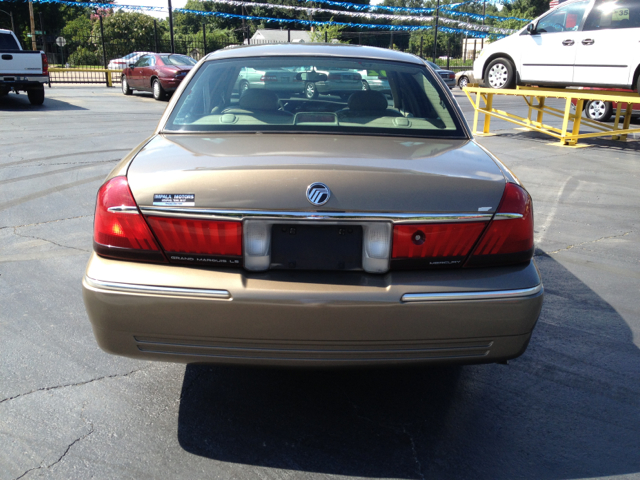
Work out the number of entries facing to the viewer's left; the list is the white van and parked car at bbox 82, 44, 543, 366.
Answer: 1

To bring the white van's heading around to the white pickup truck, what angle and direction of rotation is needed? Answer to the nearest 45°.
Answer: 0° — it already faces it

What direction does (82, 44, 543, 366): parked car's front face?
away from the camera

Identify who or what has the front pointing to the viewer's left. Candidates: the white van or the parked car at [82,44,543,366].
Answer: the white van

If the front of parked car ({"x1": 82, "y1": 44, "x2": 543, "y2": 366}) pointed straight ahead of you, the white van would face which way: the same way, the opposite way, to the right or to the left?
to the left

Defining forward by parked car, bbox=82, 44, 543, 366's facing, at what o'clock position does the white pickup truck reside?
The white pickup truck is roughly at 11 o'clock from the parked car.

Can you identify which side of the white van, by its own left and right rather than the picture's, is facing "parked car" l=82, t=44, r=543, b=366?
left

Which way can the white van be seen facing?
to the viewer's left

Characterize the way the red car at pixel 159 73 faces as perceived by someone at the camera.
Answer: facing away from the viewer and to the left of the viewer

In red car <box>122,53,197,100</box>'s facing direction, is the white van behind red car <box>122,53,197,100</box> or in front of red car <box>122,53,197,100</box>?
behind
